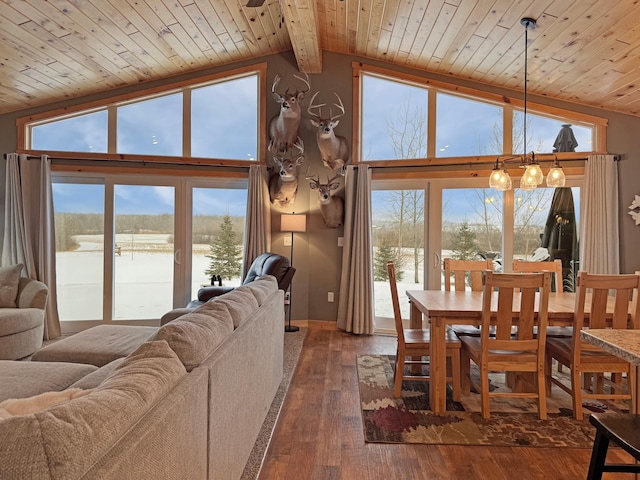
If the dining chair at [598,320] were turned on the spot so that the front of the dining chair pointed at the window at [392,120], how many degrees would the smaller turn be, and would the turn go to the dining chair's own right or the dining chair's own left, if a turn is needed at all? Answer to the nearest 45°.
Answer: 0° — it already faces it

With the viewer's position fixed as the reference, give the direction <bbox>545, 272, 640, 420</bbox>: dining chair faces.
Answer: facing away from the viewer and to the left of the viewer

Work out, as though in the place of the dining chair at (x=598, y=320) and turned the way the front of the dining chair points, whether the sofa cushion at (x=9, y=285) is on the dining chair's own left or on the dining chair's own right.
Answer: on the dining chair's own left

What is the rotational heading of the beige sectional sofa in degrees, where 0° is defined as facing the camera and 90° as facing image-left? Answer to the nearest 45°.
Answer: approximately 135°

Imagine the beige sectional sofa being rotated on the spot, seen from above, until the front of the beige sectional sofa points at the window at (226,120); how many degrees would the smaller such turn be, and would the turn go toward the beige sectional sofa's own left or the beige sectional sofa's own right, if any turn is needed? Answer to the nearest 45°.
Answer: approximately 45° to the beige sectional sofa's own right

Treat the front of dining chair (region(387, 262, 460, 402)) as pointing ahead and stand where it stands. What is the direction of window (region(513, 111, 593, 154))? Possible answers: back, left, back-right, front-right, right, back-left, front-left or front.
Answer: front-left

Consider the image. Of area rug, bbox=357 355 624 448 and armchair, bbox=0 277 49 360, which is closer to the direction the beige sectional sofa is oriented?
the armchair

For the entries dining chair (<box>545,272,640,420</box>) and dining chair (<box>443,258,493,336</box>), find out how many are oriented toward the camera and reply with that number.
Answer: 1

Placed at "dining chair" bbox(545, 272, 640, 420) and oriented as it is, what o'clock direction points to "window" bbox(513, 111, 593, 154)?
The window is roughly at 1 o'clock from the dining chair.

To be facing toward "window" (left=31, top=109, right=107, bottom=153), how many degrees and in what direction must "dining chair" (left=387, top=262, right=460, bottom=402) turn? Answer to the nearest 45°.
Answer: approximately 180°

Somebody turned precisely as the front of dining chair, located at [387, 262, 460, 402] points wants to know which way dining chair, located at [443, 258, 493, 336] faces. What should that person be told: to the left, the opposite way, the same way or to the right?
to the right

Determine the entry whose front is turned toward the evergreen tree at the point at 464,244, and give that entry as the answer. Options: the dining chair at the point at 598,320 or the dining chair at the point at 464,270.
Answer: the dining chair at the point at 598,320

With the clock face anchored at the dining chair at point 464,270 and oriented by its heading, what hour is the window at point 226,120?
The window is roughly at 3 o'clock from the dining chair.

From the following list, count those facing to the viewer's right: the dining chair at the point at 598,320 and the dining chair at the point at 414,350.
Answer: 1

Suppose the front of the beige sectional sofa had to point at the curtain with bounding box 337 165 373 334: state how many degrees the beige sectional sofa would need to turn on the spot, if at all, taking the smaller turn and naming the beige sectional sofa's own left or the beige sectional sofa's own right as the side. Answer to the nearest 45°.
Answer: approximately 90° to the beige sectional sofa's own right
